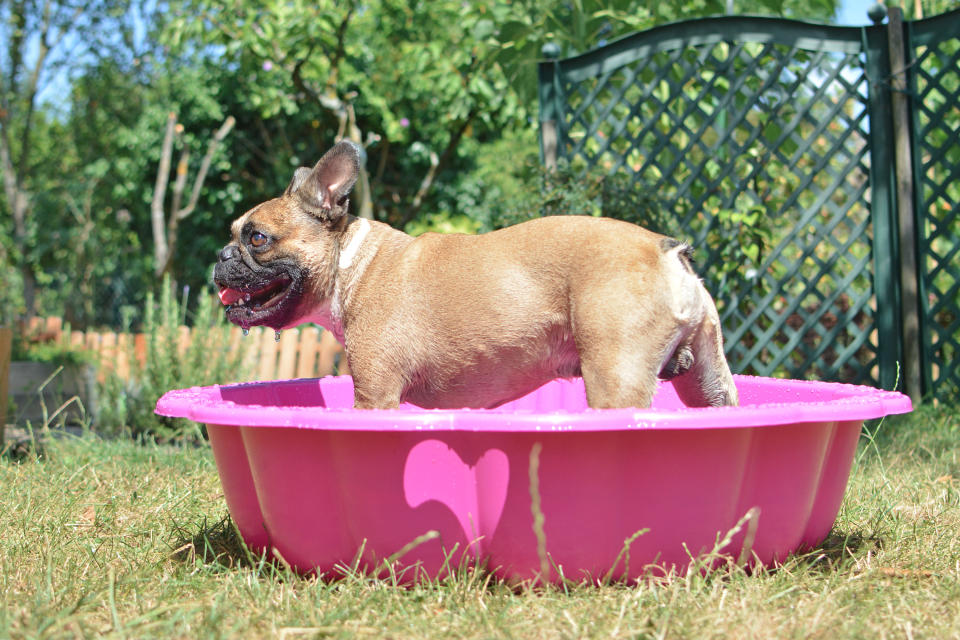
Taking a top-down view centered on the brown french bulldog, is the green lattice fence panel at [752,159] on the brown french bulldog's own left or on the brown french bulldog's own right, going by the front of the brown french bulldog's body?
on the brown french bulldog's own right

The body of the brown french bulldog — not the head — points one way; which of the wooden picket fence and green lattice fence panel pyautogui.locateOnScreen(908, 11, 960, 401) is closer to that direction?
the wooden picket fence

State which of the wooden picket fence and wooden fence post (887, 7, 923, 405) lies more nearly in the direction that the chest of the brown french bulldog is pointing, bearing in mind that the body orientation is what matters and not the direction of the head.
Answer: the wooden picket fence

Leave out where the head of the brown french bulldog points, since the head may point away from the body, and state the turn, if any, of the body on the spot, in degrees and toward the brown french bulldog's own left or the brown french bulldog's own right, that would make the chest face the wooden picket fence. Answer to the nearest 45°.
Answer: approximately 90° to the brown french bulldog's own right

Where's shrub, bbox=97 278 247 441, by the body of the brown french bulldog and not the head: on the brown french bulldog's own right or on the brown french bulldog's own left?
on the brown french bulldog's own right

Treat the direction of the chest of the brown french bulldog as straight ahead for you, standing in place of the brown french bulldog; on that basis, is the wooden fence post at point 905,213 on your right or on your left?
on your right

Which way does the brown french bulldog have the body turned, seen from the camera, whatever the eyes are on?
to the viewer's left
